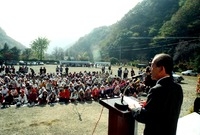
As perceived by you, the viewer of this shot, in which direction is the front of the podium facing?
facing away from the viewer and to the left of the viewer

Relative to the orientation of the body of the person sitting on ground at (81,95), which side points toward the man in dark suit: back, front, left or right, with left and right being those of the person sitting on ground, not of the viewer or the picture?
front

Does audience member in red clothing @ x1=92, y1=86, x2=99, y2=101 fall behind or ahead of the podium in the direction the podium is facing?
ahead

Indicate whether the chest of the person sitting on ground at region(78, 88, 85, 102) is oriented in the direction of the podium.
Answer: yes

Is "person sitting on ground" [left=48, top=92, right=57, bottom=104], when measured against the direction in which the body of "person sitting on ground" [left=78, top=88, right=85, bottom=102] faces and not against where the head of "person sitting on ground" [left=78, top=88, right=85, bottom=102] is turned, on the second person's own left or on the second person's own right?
on the second person's own right

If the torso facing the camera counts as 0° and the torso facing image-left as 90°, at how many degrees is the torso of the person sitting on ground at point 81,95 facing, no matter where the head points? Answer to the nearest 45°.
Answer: approximately 0°

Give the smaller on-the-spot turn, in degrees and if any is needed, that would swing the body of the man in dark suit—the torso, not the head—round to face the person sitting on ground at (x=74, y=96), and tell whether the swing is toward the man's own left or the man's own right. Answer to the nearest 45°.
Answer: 0° — they already face them

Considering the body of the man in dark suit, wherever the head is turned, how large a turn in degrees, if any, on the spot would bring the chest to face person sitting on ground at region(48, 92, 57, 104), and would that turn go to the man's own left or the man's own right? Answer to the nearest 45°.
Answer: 0° — they already face them

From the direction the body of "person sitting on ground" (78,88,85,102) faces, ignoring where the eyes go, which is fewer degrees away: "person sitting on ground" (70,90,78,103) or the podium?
the podium

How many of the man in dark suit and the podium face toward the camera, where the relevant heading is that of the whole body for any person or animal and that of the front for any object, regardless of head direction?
0

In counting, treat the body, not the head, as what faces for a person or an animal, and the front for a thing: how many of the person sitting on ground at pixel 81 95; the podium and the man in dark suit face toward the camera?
1
